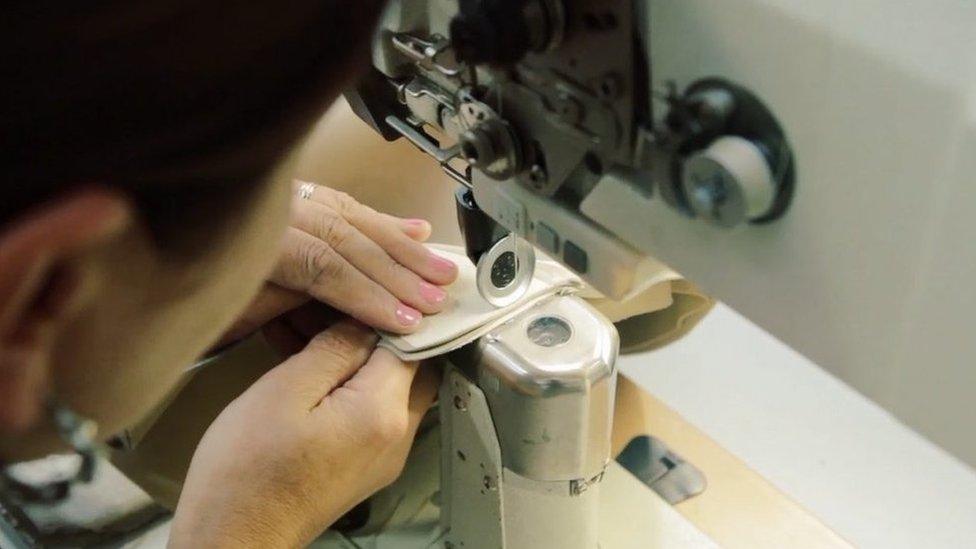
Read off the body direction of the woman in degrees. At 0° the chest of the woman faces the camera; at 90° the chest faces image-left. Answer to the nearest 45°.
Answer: approximately 225°

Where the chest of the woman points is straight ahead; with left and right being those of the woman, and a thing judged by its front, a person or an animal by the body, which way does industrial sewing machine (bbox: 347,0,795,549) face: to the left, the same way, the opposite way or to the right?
the opposite way

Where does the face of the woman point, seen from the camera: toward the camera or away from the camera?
away from the camera

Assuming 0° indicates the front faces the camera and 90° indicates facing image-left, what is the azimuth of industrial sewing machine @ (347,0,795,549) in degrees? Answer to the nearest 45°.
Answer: approximately 45°
